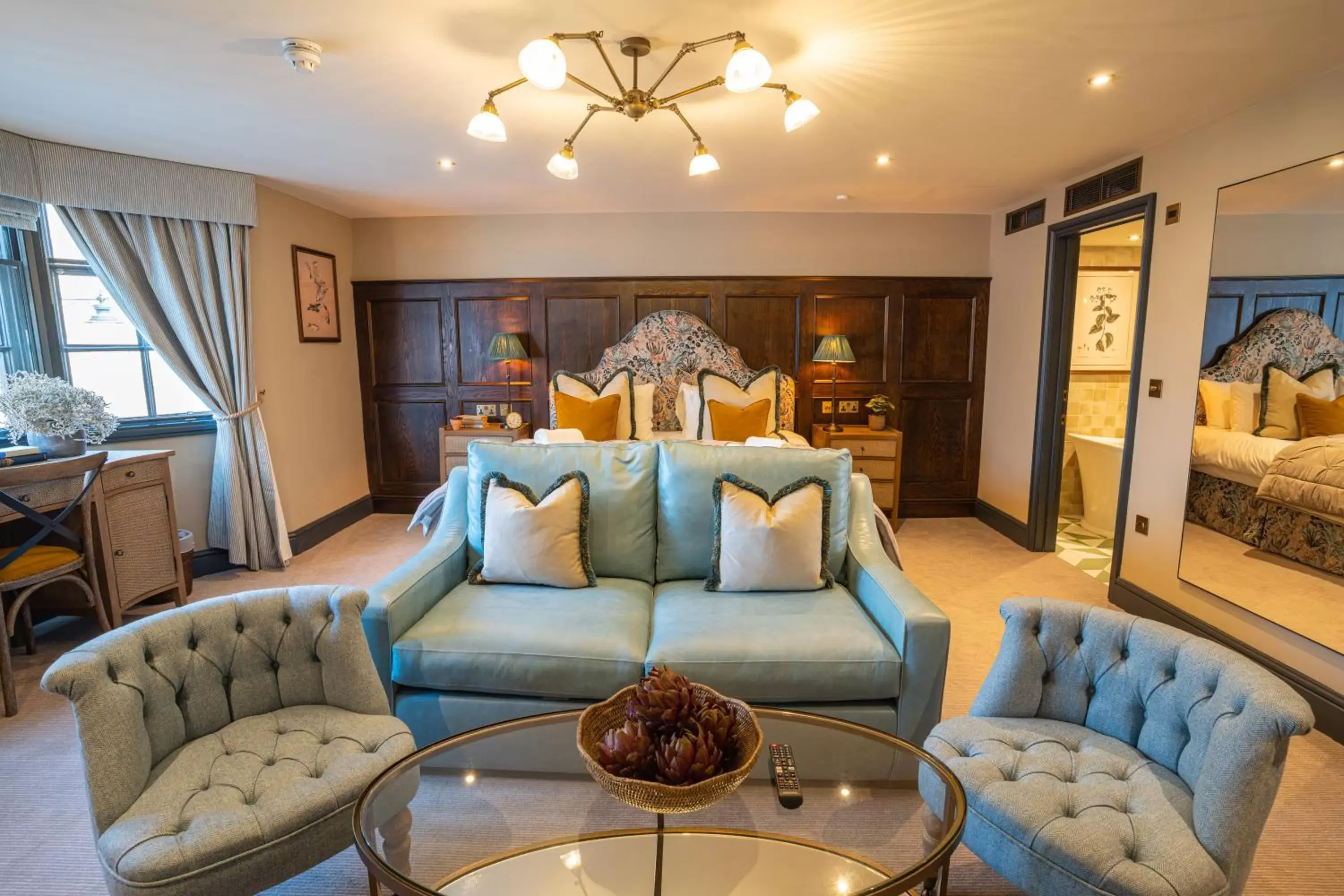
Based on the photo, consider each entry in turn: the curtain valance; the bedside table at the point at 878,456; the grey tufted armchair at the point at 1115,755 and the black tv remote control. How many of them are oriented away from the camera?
1

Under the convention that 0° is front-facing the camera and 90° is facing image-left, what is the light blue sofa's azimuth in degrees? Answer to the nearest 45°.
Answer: approximately 0°

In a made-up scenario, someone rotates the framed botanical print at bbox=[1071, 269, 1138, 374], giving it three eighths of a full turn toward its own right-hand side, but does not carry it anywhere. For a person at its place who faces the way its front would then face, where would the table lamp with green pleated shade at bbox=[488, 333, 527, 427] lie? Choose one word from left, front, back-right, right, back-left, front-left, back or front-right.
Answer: left

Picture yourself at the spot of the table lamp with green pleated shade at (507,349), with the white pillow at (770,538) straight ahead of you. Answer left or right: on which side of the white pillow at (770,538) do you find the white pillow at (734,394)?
left

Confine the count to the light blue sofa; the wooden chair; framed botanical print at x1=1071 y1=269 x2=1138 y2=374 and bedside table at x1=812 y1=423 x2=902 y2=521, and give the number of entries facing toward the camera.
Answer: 3

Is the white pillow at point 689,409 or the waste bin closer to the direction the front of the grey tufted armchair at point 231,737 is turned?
the white pillow

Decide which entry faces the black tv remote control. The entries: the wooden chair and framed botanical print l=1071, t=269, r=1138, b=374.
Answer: the framed botanical print

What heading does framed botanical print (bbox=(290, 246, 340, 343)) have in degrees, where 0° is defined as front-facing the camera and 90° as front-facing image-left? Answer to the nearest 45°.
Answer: approximately 315°

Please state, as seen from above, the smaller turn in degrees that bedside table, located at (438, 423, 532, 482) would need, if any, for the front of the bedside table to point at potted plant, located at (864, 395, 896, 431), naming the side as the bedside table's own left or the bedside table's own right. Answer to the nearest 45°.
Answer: approximately 90° to the bedside table's own left

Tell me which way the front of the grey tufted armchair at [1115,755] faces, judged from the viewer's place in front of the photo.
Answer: facing the viewer and to the left of the viewer

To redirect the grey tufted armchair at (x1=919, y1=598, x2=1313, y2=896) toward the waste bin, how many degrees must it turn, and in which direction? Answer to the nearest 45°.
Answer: approximately 45° to its right

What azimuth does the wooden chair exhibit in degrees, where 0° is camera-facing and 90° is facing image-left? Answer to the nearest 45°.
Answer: approximately 135°

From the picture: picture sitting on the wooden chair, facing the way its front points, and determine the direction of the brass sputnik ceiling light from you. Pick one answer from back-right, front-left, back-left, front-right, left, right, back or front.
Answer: back

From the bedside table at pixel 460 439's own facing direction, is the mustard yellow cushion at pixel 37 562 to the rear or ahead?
ahead

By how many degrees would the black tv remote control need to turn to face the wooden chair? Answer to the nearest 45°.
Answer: approximately 90° to its left

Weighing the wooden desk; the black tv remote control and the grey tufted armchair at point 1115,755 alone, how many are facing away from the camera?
1

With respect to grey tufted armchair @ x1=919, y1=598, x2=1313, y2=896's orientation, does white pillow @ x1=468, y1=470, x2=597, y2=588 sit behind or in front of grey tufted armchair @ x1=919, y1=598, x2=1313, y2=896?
in front

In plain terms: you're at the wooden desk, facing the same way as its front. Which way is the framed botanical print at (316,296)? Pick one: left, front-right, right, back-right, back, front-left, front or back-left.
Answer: left

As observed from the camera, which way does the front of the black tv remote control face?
facing away from the viewer

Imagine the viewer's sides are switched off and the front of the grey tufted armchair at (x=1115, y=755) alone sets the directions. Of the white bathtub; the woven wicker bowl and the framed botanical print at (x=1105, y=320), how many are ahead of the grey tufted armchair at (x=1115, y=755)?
1

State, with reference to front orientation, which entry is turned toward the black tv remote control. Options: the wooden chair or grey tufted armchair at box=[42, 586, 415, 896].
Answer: the grey tufted armchair

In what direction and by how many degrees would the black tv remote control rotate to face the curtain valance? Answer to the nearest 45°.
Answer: approximately 45° to its left
